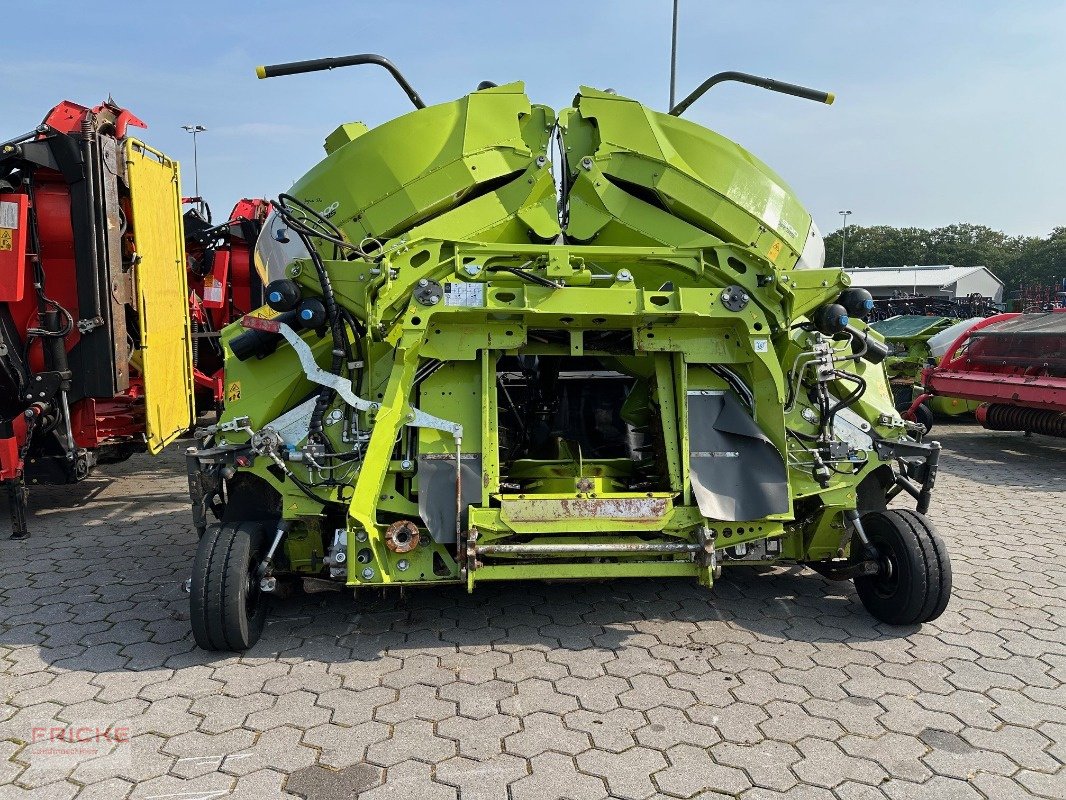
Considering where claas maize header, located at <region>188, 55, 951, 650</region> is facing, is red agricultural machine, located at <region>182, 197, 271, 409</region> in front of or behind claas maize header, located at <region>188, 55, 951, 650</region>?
in front

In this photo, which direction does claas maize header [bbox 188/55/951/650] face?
away from the camera

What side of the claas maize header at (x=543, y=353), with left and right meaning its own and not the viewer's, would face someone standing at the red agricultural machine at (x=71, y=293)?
left

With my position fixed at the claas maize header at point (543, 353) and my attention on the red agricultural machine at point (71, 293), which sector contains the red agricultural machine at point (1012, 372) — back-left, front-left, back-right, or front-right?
back-right

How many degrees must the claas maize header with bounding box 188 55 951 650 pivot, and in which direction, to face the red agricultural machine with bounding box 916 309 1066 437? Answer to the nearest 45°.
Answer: approximately 45° to its right
